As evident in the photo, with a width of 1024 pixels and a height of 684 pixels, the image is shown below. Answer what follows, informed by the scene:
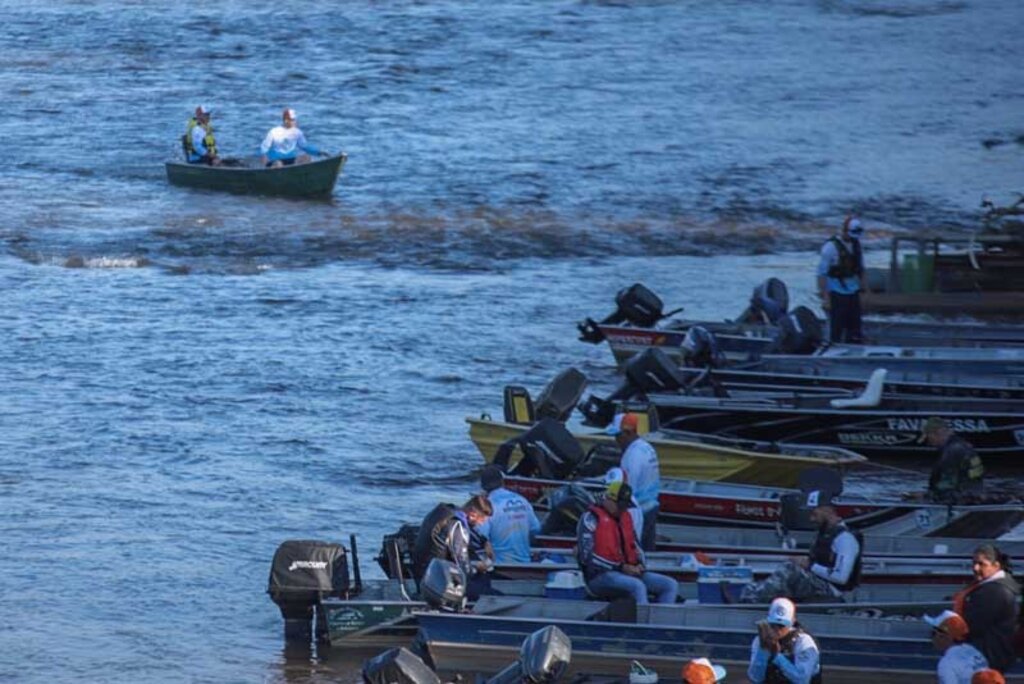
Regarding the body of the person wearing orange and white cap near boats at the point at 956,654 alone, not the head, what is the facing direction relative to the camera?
to the viewer's left

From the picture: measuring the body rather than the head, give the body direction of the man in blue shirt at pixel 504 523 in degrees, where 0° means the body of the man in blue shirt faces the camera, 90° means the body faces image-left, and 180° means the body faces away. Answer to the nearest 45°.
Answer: approximately 180°

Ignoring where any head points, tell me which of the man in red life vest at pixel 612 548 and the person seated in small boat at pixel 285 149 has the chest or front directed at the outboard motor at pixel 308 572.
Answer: the person seated in small boat

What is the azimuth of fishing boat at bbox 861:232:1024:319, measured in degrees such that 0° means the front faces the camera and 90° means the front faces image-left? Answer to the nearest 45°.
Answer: approximately 270°

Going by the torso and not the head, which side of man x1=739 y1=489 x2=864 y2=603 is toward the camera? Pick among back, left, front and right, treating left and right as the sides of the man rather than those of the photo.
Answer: left

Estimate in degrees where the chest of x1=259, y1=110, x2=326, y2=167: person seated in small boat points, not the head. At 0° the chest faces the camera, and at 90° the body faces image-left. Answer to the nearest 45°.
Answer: approximately 0°

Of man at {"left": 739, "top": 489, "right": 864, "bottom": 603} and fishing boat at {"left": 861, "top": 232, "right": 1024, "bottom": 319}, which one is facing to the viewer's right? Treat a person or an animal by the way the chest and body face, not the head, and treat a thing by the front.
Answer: the fishing boat

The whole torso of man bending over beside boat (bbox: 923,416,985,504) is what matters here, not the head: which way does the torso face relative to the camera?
to the viewer's left

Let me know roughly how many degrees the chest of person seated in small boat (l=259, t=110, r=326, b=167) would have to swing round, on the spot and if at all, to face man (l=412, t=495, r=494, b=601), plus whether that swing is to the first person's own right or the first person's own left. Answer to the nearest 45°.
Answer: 0° — they already face them

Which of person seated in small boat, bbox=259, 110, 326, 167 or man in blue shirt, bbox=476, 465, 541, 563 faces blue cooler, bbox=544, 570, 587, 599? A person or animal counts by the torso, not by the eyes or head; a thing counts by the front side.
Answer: the person seated in small boat
